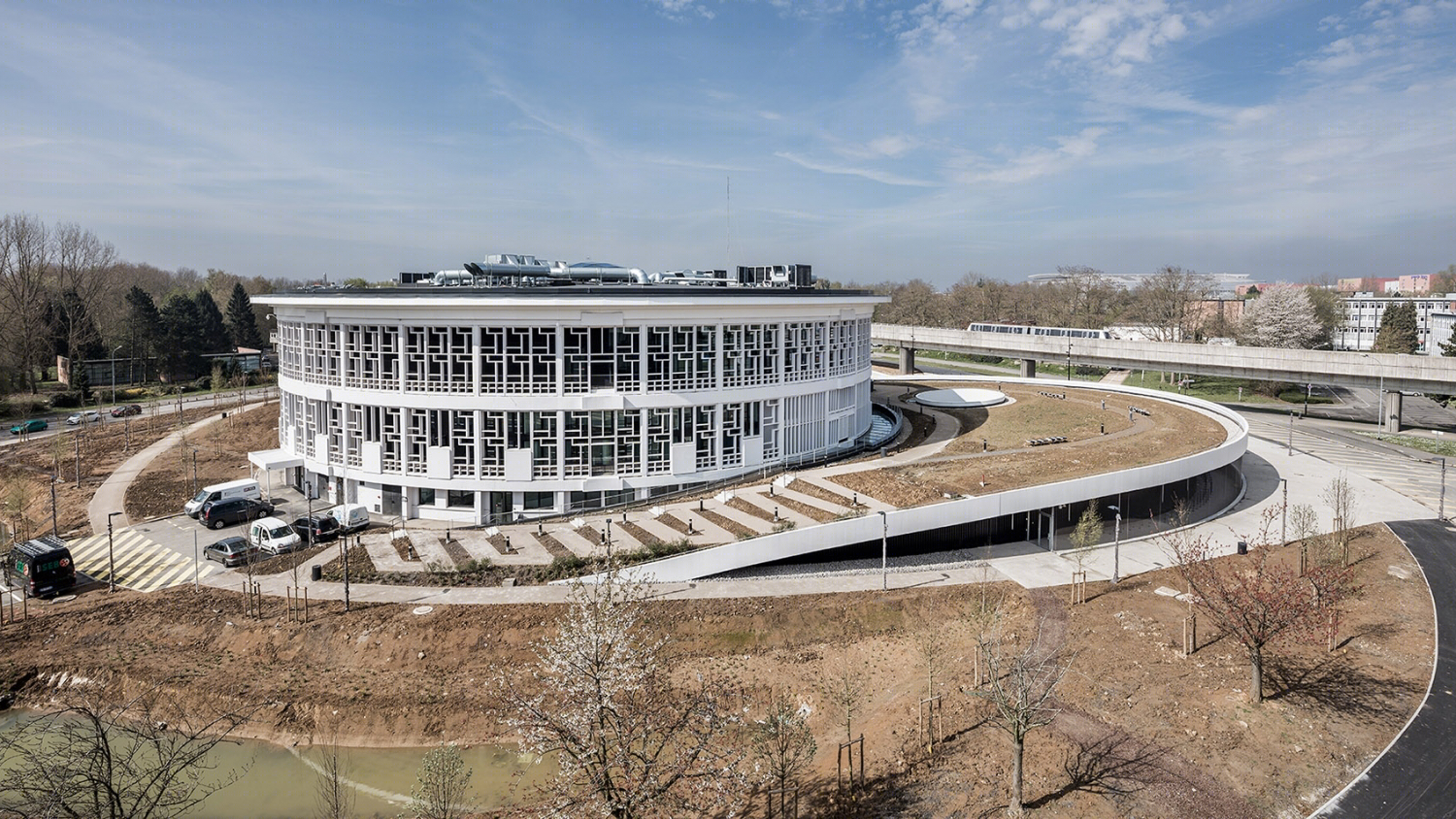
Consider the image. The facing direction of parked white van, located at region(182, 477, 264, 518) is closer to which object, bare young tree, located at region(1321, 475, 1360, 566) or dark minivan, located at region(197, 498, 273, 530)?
the dark minivan

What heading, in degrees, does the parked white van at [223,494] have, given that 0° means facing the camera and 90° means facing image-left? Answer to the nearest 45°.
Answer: approximately 45°

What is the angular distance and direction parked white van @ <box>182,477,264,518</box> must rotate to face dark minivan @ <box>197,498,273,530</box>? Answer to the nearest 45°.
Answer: approximately 45° to its left

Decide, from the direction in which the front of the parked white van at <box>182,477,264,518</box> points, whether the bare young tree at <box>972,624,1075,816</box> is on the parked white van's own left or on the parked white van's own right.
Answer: on the parked white van's own left

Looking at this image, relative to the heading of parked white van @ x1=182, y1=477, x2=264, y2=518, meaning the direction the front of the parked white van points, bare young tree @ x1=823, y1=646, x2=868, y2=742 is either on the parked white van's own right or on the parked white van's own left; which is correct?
on the parked white van's own left

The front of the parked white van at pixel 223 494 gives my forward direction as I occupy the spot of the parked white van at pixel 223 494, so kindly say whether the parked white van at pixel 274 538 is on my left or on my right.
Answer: on my left
